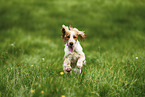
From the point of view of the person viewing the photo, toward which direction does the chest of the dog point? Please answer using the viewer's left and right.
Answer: facing the viewer
